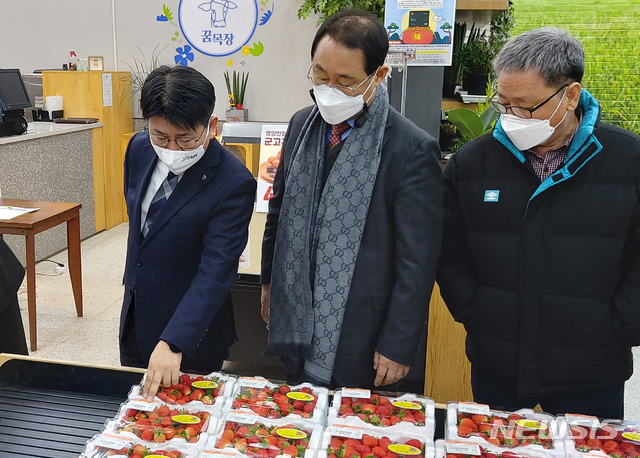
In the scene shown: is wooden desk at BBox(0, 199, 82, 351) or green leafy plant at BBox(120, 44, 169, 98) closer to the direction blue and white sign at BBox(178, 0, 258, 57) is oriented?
the wooden desk

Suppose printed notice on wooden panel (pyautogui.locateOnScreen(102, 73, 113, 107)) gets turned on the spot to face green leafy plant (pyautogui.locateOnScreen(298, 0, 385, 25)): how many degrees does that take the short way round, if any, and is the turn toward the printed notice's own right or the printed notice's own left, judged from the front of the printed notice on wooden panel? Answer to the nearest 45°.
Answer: approximately 45° to the printed notice's own left

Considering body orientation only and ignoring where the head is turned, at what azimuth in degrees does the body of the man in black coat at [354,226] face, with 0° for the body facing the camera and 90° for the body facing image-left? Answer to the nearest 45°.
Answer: approximately 45°

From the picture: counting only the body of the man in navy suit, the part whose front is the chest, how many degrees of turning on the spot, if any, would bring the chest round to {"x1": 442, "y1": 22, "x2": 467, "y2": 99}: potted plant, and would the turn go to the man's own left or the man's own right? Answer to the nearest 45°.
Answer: approximately 180°

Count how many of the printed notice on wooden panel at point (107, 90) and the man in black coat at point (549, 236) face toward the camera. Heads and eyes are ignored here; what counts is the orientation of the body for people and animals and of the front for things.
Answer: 2

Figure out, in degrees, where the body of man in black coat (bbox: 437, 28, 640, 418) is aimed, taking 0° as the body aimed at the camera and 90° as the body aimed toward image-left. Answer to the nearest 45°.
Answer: approximately 0°
